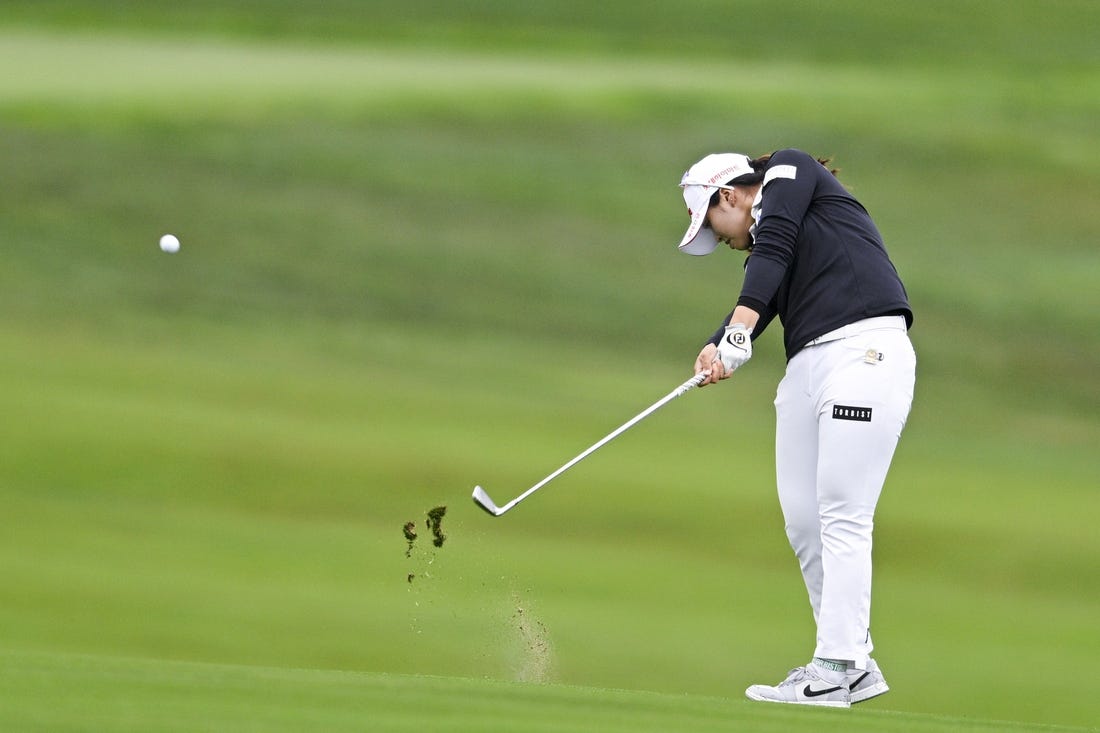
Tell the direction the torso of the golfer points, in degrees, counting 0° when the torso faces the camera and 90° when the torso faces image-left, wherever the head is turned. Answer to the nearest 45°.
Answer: approximately 90°
